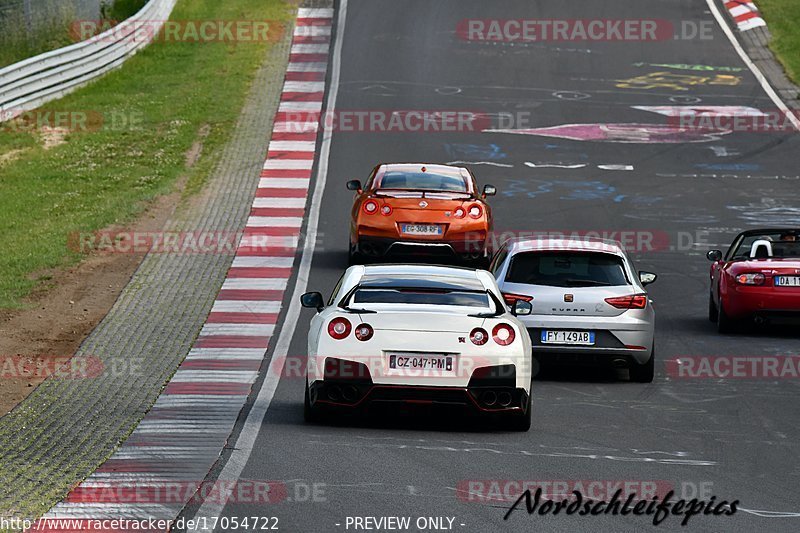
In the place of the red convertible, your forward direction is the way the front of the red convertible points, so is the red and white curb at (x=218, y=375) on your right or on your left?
on your left

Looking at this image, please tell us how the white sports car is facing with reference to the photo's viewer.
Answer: facing away from the viewer

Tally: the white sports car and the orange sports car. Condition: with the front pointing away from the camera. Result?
2

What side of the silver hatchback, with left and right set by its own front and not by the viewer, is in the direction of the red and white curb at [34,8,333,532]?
left

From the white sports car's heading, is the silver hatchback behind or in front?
in front

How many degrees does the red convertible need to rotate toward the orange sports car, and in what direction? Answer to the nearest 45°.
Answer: approximately 90° to its left

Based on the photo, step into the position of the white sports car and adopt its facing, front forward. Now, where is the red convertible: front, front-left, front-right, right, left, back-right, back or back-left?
front-right

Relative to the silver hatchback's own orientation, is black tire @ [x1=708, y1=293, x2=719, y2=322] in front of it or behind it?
in front

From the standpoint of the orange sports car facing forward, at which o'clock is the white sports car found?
The white sports car is roughly at 6 o'clock from the orange sports car.

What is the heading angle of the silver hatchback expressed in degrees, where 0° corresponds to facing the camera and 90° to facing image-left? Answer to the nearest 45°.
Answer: approximately 180°

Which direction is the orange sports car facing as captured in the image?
away from the camera

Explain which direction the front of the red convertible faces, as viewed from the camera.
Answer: facing away from the viewer
